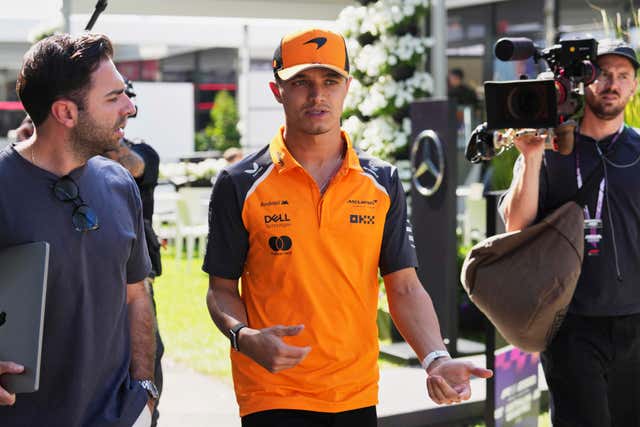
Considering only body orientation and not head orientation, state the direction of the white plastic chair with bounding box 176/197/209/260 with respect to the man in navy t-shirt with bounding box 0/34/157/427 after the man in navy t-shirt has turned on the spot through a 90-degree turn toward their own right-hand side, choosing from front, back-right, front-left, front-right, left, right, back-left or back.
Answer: back-right

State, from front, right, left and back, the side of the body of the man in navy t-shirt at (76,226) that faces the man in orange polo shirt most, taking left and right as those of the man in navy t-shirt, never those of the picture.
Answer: left

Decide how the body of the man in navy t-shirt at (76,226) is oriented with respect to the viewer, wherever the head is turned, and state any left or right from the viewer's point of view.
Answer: facing the viewer and to the right of the viewer

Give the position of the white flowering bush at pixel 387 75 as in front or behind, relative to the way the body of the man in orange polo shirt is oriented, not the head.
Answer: behind

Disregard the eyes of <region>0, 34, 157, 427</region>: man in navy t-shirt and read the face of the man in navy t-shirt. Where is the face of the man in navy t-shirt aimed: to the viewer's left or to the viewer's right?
to the viewer's right

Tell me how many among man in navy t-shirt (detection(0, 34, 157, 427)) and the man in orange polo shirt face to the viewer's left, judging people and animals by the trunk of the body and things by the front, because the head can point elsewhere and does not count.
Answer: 0

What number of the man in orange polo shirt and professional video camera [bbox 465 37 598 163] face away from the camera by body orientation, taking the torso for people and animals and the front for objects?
0

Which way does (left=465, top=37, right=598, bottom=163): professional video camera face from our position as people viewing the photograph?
facing the viewer and to the left of the viewer

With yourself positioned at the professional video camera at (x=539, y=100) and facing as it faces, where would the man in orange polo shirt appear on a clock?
The man in orange polo shirt is roughly at 12 o'clock from the professional video camera.

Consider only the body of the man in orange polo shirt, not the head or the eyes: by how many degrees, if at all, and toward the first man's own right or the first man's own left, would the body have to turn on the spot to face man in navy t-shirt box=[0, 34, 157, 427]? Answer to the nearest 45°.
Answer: approximately 45° to the first man's own right

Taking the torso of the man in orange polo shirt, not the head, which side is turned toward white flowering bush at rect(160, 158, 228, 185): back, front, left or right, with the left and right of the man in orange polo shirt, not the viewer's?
back

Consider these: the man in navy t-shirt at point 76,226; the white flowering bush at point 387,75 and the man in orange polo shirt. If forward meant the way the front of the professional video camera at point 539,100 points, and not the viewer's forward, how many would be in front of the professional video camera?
2

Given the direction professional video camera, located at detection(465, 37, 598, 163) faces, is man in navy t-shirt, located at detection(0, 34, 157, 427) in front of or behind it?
in front
